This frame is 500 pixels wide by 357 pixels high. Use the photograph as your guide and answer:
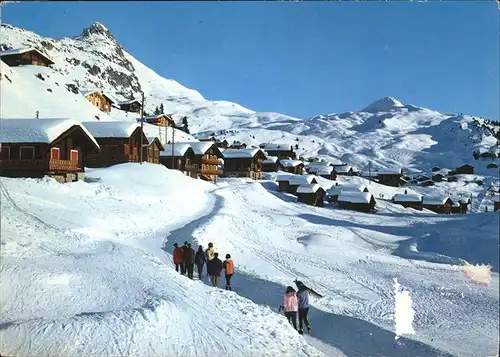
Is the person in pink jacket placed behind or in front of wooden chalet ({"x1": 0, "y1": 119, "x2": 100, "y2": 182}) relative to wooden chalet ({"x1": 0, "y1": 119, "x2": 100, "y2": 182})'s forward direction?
in front

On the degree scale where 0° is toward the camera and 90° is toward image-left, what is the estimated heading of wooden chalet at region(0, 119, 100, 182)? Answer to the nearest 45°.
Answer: approximately 315°

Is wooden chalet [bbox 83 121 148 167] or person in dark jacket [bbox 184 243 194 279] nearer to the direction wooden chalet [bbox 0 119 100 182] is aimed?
the person in dark jacket

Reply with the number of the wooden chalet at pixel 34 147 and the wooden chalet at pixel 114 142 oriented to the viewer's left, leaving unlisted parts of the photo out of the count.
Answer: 0

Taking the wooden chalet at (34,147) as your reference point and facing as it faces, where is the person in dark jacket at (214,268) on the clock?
The person in dark jacket is roughly at 1 o'clock from the wooden chalet.

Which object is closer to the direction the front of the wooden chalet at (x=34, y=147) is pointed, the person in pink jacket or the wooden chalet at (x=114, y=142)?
the person in pink jacket

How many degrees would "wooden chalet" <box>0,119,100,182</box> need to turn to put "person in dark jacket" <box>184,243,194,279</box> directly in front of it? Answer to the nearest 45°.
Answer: approximately 45° to its right

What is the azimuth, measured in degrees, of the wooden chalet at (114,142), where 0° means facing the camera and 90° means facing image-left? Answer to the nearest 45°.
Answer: approximately 315°
